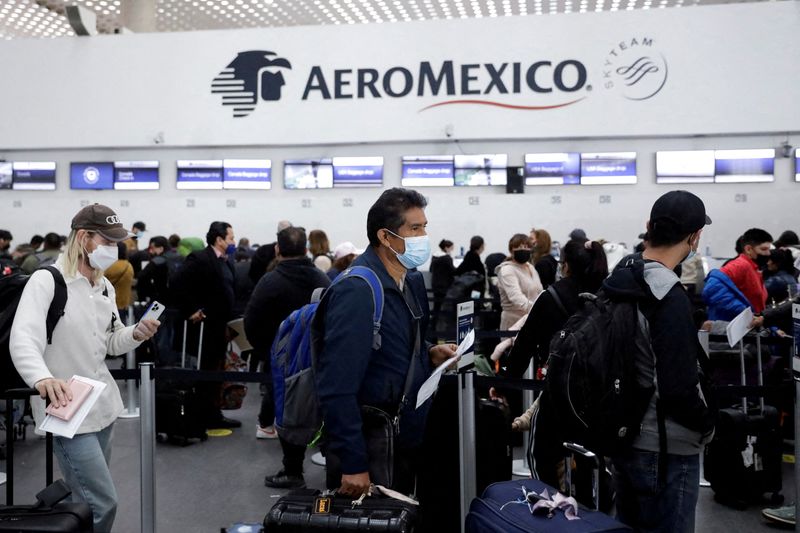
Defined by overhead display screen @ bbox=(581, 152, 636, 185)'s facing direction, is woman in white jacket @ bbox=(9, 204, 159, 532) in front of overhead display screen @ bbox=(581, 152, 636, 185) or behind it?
in front

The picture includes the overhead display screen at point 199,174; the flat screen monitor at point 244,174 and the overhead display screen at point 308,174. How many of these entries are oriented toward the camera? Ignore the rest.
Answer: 3

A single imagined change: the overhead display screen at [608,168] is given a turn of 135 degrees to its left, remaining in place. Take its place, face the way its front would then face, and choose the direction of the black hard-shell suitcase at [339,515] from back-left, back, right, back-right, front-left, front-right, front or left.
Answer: back-right

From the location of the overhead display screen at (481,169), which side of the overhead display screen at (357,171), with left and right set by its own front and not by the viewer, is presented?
left

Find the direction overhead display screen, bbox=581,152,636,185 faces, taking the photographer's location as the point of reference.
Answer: facing the viewer

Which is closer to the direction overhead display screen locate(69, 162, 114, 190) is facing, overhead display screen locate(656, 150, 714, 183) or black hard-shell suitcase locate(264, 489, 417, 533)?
the black hard-shell suitcase

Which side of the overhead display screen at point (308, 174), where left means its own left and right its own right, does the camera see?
front

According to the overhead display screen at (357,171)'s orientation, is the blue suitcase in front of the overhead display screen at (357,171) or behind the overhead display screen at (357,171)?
in front

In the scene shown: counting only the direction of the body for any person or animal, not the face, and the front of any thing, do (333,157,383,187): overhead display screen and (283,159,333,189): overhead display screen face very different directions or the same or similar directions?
same or similar directions

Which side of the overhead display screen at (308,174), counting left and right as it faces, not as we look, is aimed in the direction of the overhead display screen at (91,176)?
right

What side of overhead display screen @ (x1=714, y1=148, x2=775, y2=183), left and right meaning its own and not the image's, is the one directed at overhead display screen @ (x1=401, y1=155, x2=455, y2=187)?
right

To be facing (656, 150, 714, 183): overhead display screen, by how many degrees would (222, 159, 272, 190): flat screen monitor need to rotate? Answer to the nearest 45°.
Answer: approximately 90° to its left

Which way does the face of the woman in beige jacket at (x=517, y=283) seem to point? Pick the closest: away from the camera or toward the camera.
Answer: toward the camera

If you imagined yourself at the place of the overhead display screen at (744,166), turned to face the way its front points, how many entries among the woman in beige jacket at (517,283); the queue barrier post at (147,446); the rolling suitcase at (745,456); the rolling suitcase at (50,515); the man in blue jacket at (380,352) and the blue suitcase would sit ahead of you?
6

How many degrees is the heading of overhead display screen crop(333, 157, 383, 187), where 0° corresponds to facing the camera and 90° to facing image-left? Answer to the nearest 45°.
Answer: approximately 0°

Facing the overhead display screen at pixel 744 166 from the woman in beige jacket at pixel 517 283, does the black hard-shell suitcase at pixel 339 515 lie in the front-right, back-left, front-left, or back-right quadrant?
back-right

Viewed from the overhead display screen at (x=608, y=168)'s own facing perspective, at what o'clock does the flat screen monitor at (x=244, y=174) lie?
The flat screen monitor is roughly at 3 o'clock from the overhead display screen.

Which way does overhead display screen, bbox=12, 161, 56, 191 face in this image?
toward the camera
